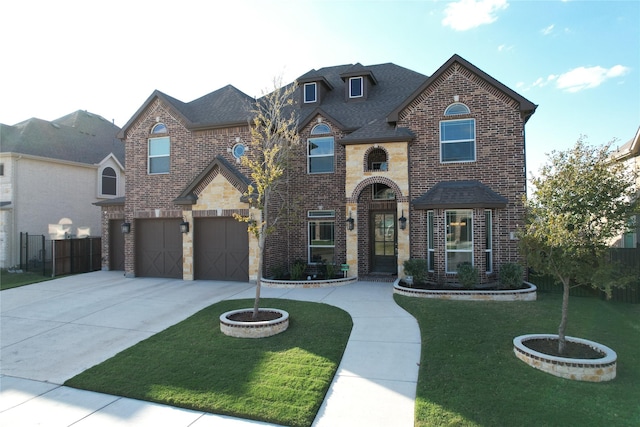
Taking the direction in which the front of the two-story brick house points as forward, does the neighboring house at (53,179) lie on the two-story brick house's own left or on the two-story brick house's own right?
on the two-story brick house's own right

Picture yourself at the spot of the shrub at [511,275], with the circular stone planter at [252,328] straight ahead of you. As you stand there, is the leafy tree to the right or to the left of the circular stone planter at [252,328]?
left

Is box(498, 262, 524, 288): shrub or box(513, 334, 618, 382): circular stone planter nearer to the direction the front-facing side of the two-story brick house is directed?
the circular stone planter

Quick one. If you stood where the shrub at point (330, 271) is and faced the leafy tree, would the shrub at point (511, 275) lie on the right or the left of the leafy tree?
left

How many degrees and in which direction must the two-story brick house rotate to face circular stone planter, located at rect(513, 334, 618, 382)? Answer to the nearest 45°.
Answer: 0° — it already faces it

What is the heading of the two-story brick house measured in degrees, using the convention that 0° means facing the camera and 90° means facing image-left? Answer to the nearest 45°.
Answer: approximately 0°

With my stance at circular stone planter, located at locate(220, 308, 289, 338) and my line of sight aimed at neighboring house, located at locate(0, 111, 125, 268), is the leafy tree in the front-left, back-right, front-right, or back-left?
back-right
